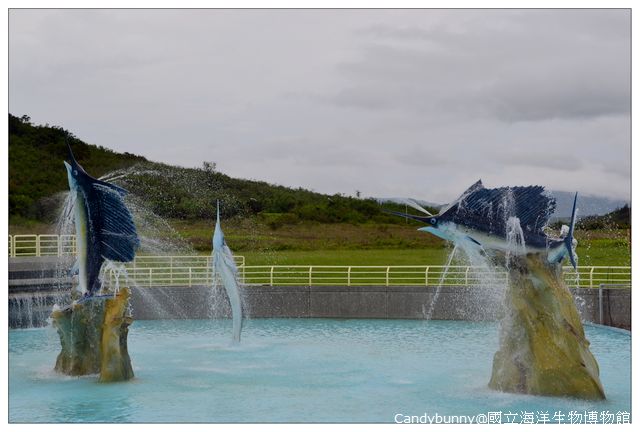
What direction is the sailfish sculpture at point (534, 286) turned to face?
to the viewer's left

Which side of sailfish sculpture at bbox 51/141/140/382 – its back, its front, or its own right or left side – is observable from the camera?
left

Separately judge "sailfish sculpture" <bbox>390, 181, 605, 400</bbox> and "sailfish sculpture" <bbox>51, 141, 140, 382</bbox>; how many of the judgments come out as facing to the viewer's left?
2

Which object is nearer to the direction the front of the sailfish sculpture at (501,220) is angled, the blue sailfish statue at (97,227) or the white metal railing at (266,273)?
the blue sailfish statue

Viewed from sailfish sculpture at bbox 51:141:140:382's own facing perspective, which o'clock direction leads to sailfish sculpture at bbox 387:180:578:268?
sailfish sculpture at bbox 387:180:578:268 is roughly at 7 o'clock from sailfish sculpture at bbox 51:141:140:382.

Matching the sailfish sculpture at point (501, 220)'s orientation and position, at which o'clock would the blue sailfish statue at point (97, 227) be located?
The blue sailfish statue is roughly at 12 o'clock from the sailfish sculpture.
